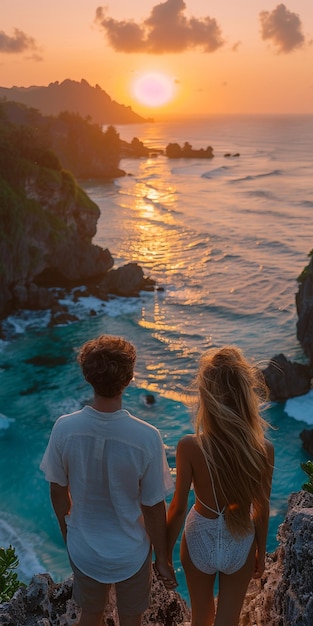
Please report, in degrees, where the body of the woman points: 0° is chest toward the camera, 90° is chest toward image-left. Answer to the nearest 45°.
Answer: approximately 180°

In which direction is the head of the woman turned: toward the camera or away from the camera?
away from the camera

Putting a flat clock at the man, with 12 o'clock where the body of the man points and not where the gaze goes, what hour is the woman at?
The woman is roughly at 3 o'clock from the man.

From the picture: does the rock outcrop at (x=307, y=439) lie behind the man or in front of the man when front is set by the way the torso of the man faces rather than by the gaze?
in front

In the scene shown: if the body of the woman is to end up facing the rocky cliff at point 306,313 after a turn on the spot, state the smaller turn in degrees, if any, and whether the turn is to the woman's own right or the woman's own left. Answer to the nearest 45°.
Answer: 0° — they already face it

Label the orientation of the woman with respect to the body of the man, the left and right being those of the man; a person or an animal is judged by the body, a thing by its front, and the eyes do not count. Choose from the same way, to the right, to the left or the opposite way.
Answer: the same way

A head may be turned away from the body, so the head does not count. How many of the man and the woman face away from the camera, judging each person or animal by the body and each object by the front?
2

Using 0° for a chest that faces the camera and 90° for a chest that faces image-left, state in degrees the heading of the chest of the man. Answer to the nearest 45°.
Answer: approximately 180°

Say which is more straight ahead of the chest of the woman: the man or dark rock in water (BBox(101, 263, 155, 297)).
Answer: the dark rock in water

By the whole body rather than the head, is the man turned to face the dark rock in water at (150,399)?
yes

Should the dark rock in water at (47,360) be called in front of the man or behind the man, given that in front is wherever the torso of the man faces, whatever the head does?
in front

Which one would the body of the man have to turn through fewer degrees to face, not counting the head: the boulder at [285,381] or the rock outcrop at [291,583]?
the boulder

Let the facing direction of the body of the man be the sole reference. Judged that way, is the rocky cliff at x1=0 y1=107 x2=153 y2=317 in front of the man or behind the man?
in front

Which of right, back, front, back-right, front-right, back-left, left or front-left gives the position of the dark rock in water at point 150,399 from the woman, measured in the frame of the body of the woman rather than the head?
front

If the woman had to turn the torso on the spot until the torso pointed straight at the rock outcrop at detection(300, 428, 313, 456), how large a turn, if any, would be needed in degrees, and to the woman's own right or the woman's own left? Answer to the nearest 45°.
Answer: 0° — they already face it
